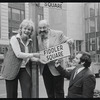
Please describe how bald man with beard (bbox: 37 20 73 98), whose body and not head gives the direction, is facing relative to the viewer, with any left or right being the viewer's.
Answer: facing the viewer and to the left of the viewer
